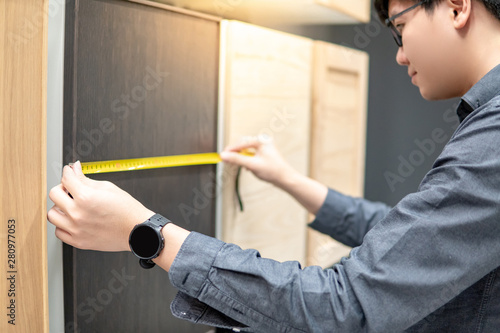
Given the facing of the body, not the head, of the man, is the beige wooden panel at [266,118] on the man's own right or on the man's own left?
on the man's own right

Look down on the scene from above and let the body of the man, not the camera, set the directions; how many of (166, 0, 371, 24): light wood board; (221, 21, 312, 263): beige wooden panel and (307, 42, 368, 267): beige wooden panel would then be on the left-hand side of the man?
0

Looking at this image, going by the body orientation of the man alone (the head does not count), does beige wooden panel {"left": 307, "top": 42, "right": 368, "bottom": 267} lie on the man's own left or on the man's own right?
on the man's own right

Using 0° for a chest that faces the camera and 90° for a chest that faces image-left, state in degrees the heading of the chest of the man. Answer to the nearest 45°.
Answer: approximately 90°

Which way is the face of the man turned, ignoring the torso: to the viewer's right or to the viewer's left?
to the viewer's left

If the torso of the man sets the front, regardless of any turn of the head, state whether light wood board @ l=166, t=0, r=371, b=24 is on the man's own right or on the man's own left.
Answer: on the man's own right
